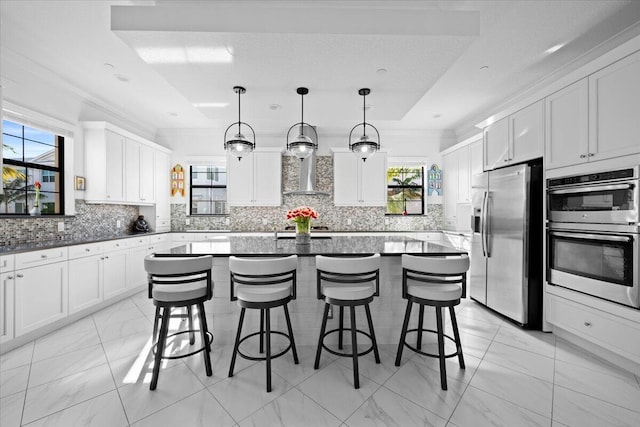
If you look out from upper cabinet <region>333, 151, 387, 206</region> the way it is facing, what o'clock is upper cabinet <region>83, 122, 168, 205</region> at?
upper cabinet <region>83, 122, 168, 205</region> is roughly at 2 o'clock from upper cabinet <region>333, 151, 387, 206</region>.

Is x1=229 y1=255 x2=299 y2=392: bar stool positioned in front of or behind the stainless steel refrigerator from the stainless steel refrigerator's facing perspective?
in front

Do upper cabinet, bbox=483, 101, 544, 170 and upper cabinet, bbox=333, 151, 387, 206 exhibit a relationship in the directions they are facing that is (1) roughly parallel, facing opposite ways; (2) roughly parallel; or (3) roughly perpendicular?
roughly perpendicular

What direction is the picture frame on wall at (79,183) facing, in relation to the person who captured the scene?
facing the viewer and to the right of the viewer

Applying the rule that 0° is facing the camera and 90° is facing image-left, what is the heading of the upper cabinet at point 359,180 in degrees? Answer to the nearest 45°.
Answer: approximately 0°

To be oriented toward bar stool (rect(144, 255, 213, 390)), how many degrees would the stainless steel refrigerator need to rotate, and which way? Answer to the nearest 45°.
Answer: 0° — it already faces it

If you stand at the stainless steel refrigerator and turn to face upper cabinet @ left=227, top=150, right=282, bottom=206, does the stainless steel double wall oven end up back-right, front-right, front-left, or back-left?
back-left

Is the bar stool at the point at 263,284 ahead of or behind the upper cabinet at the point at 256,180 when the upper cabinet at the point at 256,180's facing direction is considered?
ahead

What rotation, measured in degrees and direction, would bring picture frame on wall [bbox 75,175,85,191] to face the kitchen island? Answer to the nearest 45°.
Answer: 0° — it already faces it

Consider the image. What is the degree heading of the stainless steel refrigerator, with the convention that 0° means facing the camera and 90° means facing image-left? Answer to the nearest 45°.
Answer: approximately 45°

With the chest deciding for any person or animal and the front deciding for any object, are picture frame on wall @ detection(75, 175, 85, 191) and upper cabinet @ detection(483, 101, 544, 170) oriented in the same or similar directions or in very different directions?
very different directions

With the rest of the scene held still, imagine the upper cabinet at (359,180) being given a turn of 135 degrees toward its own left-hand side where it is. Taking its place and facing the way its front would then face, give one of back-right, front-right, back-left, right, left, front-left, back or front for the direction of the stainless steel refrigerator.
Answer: right

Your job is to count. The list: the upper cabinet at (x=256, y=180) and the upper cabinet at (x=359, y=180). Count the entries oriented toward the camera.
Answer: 2
